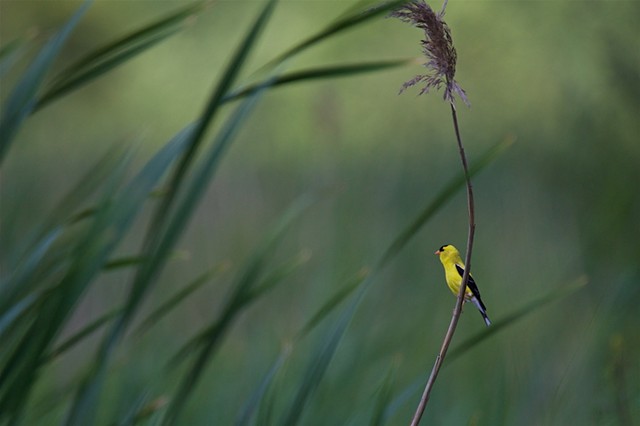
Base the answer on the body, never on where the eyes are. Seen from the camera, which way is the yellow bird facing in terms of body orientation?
to the viewer's left
